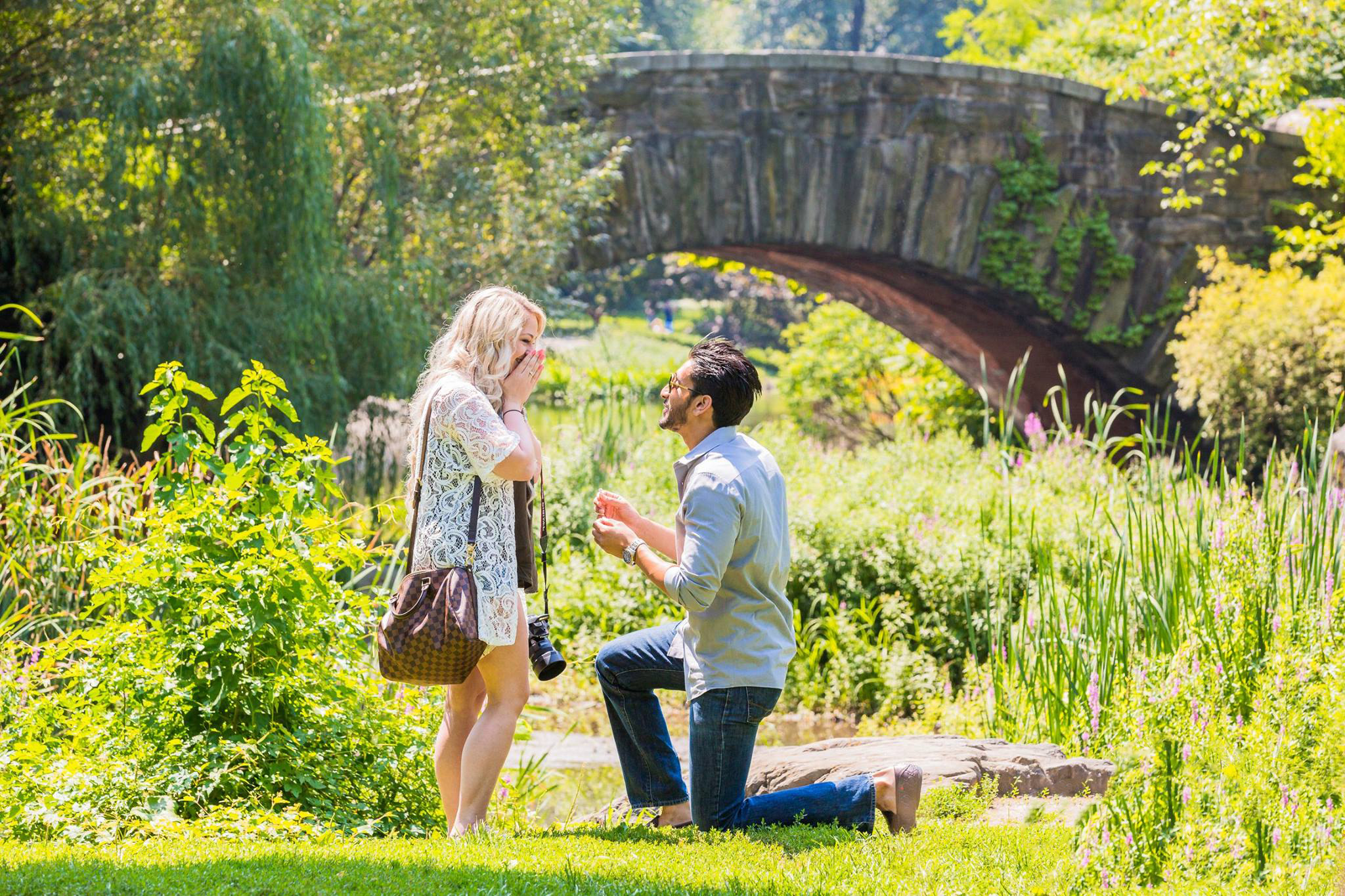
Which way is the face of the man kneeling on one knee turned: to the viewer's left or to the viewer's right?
to the viewer's left

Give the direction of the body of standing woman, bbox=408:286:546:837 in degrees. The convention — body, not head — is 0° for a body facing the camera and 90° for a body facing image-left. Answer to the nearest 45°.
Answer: approximately 270°

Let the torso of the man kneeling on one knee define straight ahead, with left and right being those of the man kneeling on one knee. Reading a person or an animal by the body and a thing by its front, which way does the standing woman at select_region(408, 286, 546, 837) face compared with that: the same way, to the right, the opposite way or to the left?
the opposite way

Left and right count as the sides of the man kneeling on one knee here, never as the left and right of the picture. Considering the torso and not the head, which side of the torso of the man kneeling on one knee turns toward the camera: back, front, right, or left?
left

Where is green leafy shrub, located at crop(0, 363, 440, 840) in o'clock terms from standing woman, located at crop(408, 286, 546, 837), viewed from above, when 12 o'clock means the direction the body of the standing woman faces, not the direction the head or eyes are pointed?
The green leafy shrub is roughly at 7 o'clock from the standing woman.

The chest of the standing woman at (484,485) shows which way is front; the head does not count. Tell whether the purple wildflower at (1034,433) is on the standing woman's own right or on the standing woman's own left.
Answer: on the standing woman's own left

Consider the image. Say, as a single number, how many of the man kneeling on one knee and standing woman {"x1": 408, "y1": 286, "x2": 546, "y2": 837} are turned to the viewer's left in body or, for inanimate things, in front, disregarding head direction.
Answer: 1

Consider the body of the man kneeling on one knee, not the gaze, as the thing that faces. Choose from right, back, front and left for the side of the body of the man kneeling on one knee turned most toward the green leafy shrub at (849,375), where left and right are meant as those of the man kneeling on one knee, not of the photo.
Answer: right

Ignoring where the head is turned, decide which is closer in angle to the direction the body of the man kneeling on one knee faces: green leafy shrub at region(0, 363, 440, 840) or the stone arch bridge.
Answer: the green leafy shrub
